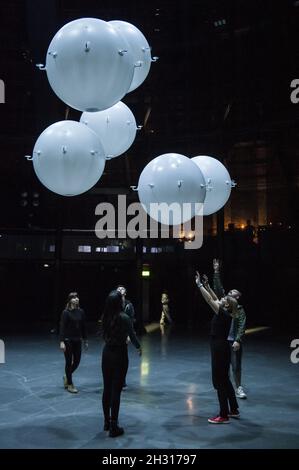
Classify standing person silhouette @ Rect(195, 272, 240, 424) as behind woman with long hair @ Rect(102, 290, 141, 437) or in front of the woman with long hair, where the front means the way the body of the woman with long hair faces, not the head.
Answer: in front

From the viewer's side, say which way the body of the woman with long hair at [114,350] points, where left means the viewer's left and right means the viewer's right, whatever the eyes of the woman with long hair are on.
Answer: facing away from the viewer and to the right of the viewer

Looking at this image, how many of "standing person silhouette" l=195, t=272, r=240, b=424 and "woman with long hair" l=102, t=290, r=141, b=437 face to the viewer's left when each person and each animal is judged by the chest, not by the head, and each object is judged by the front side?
1

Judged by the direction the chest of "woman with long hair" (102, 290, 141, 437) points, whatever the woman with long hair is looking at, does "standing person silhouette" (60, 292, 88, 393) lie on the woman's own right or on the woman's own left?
on the woman's own left

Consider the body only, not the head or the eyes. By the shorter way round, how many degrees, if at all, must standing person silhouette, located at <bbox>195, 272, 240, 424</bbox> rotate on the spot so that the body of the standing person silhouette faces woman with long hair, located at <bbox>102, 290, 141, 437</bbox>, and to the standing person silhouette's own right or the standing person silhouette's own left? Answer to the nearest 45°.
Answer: approximately 45° to the standing person silhouette's own left

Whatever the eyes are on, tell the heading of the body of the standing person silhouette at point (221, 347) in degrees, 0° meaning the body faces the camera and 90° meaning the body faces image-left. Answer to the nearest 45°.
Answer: approximately 90°
